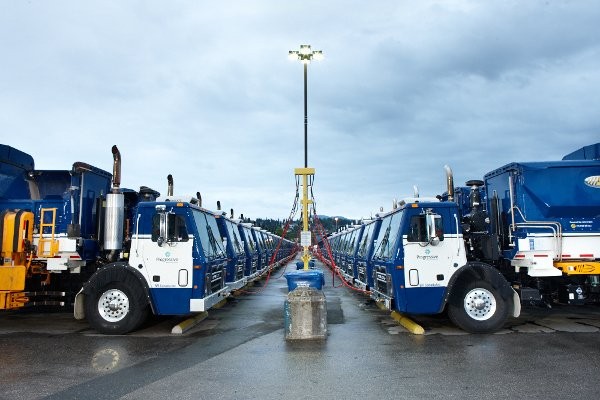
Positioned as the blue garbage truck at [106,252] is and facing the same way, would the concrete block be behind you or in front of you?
in front

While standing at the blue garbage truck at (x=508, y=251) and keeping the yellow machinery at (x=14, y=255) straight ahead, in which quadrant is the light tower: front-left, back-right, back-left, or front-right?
front-right

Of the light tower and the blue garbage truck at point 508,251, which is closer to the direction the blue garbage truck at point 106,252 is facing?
the blue garbage truck

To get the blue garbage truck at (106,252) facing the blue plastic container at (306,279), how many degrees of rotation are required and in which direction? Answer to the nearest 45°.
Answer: approximately 45° to its left

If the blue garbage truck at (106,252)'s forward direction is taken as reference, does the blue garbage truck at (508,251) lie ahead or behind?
ahead

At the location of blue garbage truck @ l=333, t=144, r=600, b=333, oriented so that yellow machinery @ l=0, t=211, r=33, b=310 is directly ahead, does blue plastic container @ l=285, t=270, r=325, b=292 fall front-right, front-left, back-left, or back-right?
front-right

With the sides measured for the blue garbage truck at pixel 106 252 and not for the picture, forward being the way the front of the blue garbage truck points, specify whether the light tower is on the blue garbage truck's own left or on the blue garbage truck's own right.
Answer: on the blue garbage truck's own left

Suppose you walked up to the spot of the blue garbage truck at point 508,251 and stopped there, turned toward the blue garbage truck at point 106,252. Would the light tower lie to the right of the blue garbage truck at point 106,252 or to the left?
right

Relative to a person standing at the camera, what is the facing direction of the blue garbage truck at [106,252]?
facing the viewer and to the right of the viewer
